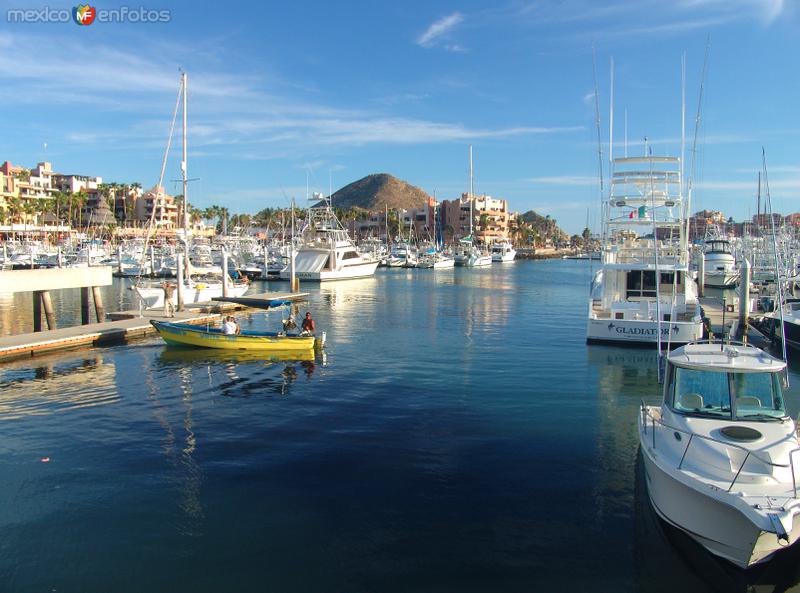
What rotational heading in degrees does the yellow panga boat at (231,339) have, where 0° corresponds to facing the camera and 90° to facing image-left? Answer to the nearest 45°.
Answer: approximately 90°

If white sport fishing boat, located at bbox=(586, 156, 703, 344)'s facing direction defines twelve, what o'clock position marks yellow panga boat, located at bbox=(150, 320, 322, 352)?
The yellow panga boat is roughly at 8 o'clock from the white sport fishing boat.

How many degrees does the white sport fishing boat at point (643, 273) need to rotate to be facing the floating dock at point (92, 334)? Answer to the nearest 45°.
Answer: approximately 90° to its left

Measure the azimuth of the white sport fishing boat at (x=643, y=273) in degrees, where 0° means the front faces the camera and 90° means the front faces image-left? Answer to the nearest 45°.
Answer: approximately 180°

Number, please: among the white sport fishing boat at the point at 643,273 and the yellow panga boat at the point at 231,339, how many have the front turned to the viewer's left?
1

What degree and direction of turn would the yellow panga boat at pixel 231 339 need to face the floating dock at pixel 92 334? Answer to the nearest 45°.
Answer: approximately 45° to its right

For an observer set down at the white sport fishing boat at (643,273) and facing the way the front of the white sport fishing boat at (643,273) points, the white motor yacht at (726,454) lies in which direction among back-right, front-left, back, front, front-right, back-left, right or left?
back

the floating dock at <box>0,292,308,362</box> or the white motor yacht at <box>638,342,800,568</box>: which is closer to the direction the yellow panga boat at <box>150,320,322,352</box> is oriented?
the floating dock

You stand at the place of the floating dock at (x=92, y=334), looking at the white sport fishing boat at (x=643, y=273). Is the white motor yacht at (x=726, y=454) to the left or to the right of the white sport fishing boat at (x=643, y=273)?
right

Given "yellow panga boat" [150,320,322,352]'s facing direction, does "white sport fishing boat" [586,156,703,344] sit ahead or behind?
behind

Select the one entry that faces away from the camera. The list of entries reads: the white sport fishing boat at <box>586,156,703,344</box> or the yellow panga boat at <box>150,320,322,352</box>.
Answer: the white sport fishing boat
